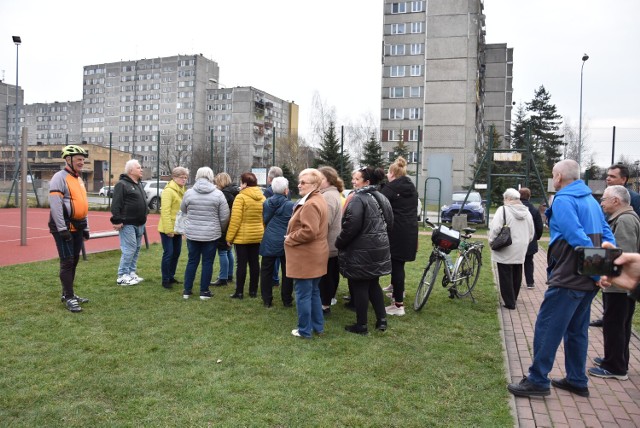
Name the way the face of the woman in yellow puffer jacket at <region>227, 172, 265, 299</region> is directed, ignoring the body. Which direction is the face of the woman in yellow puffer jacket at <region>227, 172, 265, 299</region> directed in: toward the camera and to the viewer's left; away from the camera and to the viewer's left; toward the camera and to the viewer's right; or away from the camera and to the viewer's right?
away from the camera and to the viewer's left

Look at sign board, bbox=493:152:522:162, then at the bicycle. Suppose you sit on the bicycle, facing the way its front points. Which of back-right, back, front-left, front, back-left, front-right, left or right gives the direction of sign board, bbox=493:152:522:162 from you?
back-right

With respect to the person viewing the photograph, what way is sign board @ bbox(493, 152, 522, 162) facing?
facing the viewer

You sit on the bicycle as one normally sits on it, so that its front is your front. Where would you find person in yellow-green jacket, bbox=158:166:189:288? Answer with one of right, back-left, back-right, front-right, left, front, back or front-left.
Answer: front-right

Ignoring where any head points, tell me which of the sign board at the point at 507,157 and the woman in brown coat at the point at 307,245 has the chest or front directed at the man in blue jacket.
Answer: the sign board

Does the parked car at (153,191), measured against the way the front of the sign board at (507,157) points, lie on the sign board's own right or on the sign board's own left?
on the sign board's own right

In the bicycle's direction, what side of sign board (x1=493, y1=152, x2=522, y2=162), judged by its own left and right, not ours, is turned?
front

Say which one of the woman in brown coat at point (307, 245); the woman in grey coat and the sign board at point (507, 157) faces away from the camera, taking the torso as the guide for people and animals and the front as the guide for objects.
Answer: the woman in grey coat

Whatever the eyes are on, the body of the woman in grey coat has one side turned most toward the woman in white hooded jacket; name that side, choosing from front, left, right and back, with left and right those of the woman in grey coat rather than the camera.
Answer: right

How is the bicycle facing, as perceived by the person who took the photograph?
facing the viewer and to the left of the viewer

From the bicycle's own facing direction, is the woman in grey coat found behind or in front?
in front

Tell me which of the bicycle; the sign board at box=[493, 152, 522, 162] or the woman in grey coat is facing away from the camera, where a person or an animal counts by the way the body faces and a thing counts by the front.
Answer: the woman in grey coat

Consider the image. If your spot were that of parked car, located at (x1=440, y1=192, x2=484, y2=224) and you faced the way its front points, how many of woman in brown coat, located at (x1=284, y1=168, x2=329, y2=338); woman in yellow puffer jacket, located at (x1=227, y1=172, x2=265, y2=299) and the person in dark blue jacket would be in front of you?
3

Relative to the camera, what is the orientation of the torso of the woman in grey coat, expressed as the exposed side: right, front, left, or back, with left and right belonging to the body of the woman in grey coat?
back

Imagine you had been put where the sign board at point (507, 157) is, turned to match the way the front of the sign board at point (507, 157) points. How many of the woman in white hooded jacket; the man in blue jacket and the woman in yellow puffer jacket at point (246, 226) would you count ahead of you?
3
